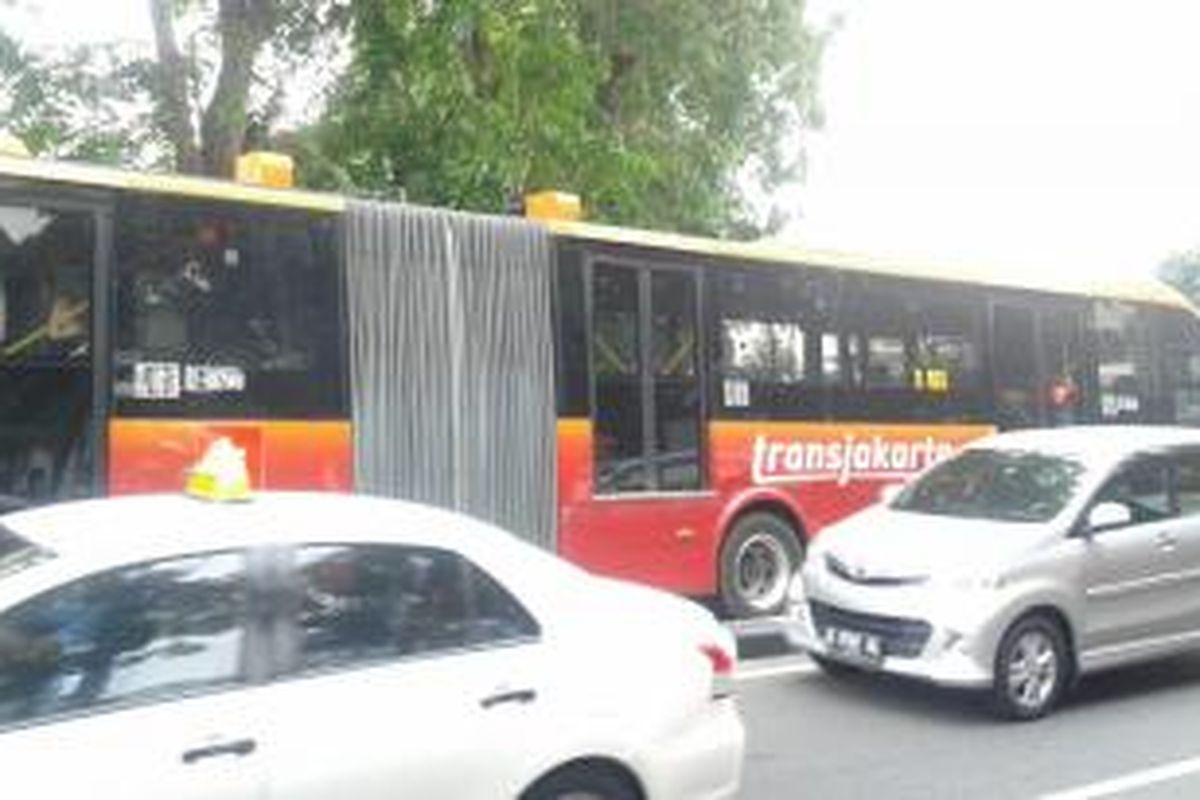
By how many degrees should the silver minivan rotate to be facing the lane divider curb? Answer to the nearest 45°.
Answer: approximately 90° to its right

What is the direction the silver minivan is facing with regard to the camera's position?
facing the viewer and to the left of the viewer

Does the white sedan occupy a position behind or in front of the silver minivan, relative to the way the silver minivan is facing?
in front

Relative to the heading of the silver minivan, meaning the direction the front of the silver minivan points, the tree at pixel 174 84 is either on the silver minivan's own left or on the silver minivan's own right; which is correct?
on the silver minivan's own right

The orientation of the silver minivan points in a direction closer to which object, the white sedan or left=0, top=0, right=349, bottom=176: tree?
the white sedan
